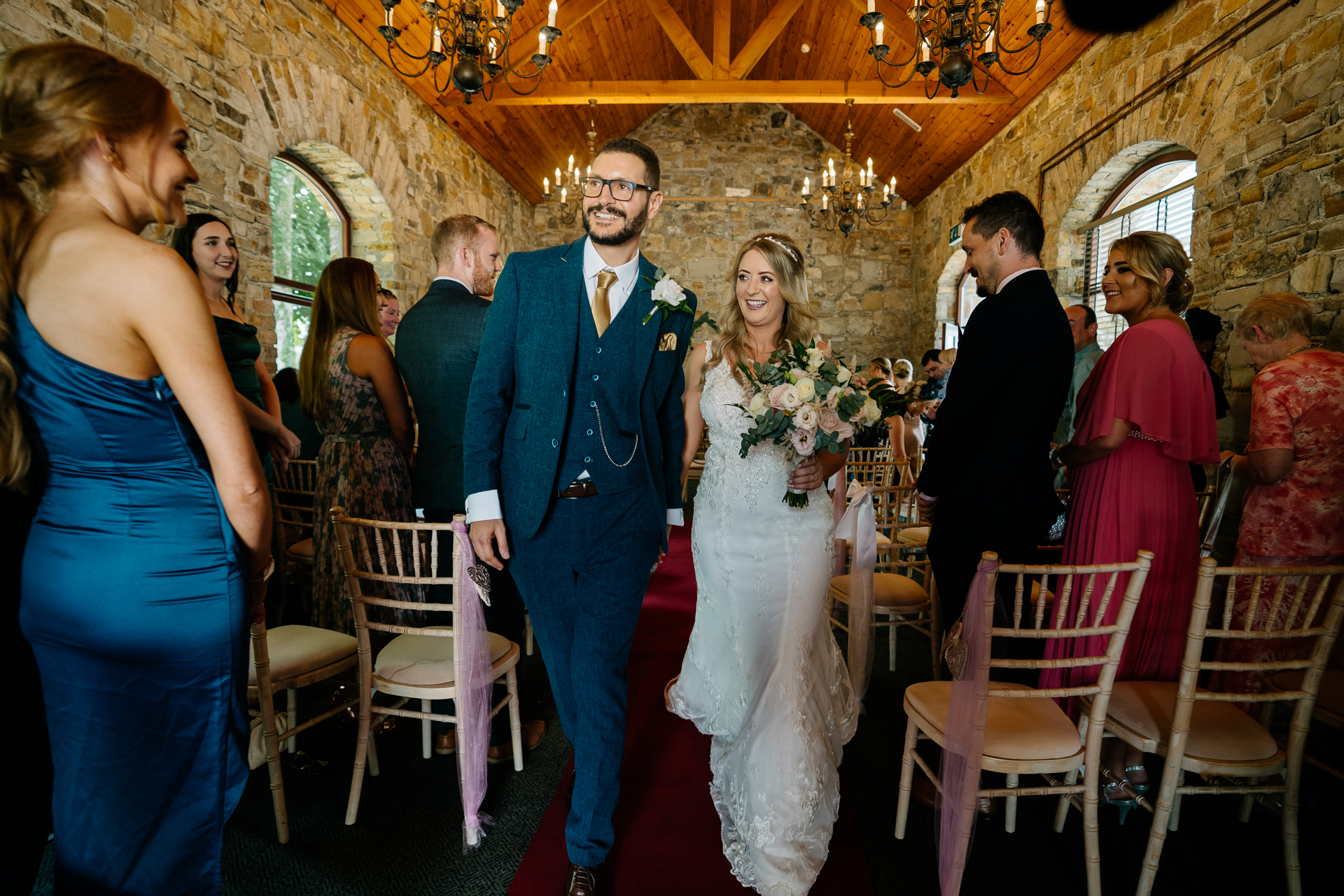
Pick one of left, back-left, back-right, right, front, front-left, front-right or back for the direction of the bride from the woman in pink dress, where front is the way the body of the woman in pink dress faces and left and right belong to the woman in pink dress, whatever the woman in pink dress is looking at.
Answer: front-left

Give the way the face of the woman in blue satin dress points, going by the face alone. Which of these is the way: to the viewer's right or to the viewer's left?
to the viewer's right

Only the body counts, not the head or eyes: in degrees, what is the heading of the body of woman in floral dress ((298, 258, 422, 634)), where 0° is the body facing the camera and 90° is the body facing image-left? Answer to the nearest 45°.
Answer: approximately 225°

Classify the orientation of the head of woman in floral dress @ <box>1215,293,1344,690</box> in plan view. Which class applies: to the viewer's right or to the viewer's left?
to the viewer's left

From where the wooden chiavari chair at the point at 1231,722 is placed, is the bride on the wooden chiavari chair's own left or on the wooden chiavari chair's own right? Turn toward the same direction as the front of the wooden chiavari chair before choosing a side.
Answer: on the wooden chiavari chair's own left

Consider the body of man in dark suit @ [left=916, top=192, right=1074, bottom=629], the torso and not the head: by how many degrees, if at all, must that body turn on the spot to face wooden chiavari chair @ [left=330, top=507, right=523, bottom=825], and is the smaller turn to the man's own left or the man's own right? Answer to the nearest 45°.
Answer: approximately 45° to the man's own left

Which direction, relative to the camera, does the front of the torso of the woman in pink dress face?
to the viewer's left

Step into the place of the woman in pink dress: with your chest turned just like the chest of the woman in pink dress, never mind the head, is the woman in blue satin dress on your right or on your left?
on your left

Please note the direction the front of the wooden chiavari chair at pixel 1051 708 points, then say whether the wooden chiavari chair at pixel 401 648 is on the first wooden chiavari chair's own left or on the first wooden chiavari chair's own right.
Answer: on the first wooden chiavari chair's own left

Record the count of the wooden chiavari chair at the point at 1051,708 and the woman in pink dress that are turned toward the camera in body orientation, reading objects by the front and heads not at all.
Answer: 0

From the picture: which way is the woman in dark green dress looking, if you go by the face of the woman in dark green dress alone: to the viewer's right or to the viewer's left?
to the viewer's right

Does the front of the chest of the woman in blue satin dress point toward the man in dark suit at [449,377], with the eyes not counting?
yes

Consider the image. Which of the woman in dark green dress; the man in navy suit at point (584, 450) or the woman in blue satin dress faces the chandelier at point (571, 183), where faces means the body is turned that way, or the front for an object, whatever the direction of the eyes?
the woman in blue satin dress

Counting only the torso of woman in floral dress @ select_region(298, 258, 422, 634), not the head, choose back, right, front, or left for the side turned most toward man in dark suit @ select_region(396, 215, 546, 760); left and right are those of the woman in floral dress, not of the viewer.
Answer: right

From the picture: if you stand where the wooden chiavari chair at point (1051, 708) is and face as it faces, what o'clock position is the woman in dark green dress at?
The woman in dark green dress is roughly at 10 o'clock from the wooden chiavari chair.

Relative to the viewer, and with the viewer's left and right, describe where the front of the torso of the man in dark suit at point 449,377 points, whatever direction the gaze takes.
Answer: facing away from the viewer and to the right of the viewer
